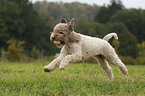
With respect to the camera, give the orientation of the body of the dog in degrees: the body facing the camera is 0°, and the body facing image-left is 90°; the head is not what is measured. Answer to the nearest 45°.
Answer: approximately 90°
